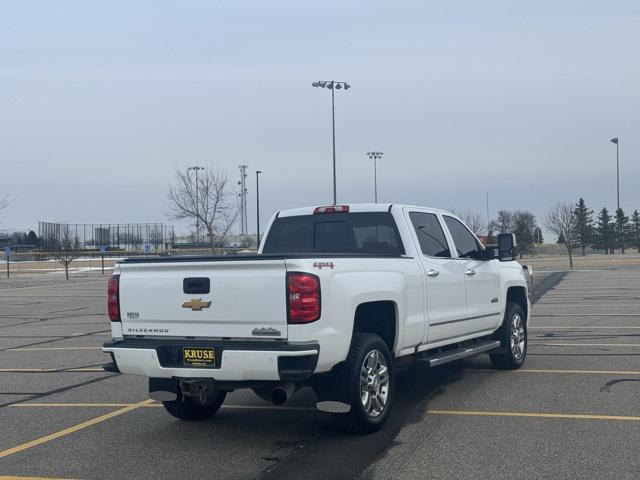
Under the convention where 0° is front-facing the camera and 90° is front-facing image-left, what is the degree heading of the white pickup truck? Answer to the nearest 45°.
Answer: approximately 225°
